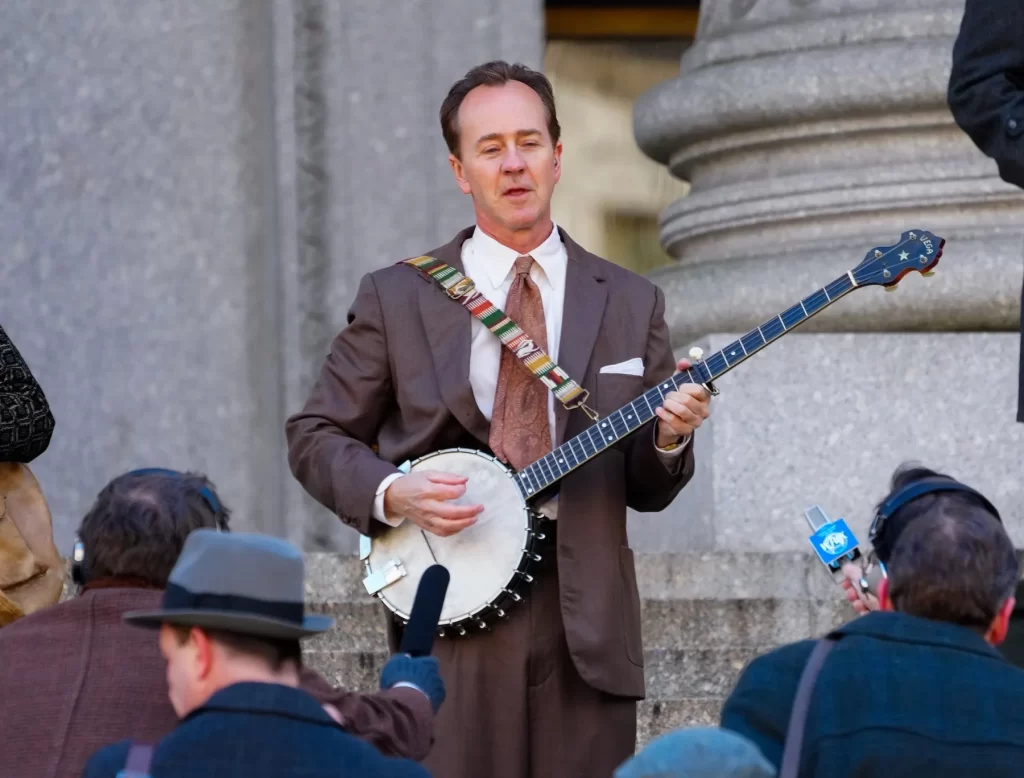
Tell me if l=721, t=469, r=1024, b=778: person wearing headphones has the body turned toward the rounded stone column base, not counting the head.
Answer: yes

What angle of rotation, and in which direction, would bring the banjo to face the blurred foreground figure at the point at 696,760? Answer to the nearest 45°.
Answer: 0° — it already faces them

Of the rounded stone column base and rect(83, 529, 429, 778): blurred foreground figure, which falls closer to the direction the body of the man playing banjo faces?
the blurred foreground figure

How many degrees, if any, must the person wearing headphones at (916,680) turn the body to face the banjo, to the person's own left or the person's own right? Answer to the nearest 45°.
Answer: approximately 45° to the person's own left

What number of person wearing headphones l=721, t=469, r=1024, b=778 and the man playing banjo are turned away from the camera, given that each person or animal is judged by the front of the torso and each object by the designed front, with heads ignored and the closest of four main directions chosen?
1

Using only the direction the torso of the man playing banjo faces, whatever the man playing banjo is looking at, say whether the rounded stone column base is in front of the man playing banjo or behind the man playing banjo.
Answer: behind

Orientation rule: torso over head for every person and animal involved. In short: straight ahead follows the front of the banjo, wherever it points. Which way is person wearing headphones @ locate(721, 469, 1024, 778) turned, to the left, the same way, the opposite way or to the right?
the opposite way

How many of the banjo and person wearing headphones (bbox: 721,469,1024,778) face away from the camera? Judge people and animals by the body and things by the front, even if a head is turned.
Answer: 1

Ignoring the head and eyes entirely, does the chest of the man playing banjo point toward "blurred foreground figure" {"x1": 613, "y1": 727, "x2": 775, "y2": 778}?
yes

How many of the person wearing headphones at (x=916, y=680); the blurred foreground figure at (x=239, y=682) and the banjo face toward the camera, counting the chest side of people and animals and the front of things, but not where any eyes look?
1

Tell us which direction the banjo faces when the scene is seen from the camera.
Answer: facing the viewer

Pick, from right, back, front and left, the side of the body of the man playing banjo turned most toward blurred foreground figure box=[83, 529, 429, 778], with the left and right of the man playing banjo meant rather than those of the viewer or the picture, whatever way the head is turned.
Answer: front

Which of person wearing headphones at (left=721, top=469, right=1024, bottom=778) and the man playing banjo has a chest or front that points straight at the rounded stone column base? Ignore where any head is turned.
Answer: the person wearing headphones

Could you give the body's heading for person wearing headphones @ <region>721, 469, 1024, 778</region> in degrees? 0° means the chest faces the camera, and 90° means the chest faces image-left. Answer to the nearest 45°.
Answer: approximately 180°

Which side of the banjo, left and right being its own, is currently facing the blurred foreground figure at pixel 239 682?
front

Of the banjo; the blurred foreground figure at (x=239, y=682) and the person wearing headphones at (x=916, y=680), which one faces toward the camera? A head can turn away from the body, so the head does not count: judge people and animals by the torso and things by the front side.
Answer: the banjo
